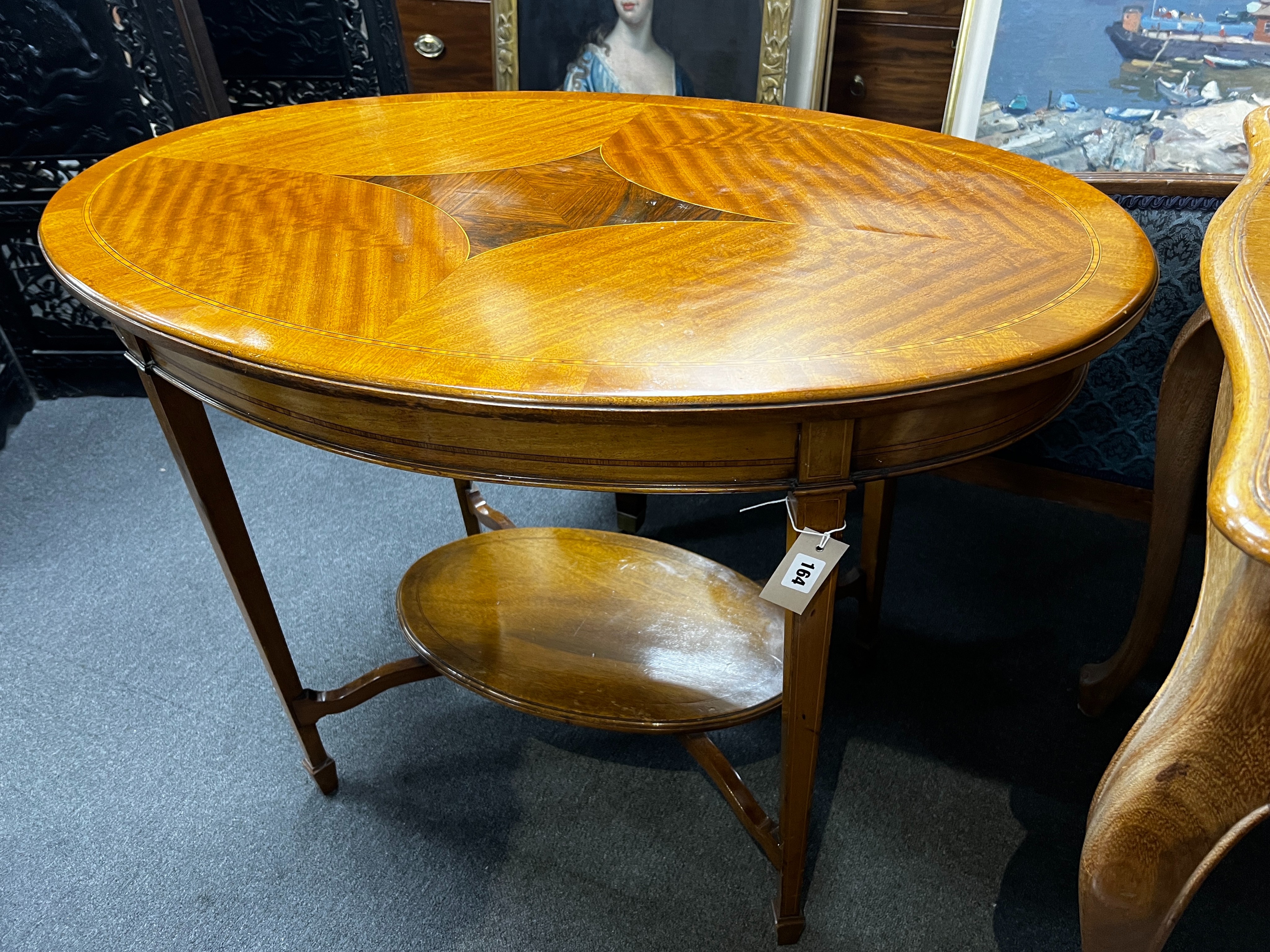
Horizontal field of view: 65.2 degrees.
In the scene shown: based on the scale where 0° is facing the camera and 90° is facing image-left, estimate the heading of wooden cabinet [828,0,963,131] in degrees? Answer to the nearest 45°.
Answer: approximately 0°

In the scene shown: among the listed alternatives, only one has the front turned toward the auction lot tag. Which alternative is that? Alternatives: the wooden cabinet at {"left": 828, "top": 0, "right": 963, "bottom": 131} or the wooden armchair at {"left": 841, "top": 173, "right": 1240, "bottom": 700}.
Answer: the wooden cabinet

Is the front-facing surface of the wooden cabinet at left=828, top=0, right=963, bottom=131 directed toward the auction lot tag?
yes

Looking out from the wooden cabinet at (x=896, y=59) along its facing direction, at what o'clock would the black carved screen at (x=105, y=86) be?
The black carved screen is roughly at 3 o'clock from the wooden cabinet.

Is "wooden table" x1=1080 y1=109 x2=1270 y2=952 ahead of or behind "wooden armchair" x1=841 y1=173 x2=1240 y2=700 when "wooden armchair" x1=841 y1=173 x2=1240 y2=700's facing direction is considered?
behind
